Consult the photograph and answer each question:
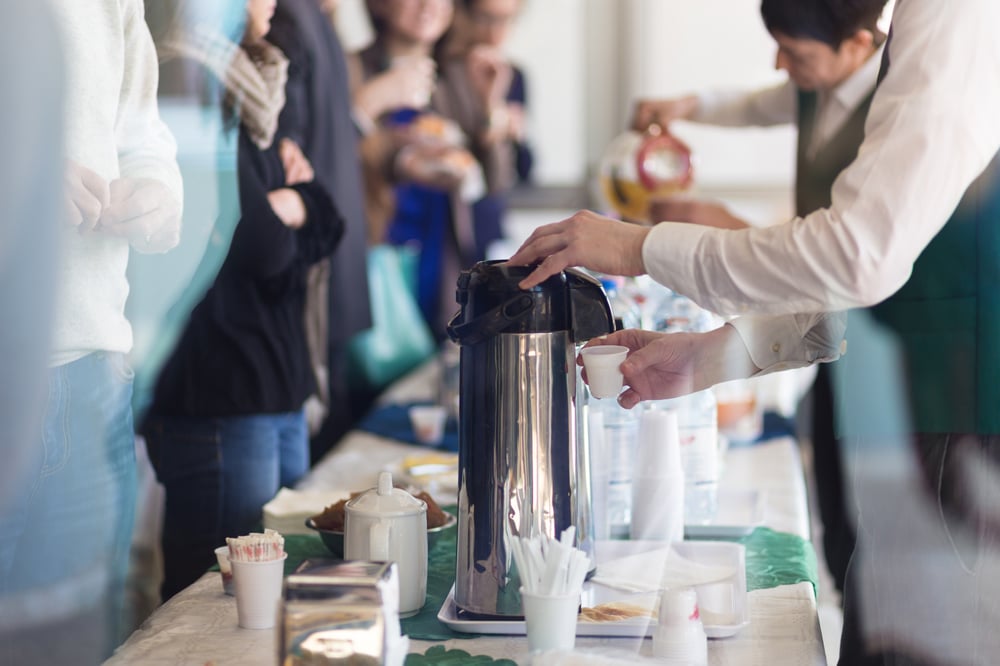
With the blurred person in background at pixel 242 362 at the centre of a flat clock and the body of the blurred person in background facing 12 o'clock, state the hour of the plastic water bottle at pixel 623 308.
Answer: The plastic water bottle is roughly at 1 o'clock from the blurred person in background.

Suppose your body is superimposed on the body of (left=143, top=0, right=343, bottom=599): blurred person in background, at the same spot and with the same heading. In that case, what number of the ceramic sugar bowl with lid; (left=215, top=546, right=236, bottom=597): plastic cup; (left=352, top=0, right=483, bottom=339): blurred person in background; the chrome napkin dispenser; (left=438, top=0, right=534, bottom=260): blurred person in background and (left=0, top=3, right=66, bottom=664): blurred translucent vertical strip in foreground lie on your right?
4

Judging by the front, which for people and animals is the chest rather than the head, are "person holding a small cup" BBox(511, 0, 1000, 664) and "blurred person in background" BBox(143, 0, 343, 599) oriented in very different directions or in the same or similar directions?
very different directions

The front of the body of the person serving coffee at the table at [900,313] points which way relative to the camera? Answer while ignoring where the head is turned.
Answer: to the viewer's left

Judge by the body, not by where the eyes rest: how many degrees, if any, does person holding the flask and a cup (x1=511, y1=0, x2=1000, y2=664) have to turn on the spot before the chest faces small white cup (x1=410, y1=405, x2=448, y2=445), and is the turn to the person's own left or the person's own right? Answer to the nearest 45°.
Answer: approximately 45° to the person's own right

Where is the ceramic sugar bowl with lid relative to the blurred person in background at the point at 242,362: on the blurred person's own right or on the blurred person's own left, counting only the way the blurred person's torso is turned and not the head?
on the blurred person's own right

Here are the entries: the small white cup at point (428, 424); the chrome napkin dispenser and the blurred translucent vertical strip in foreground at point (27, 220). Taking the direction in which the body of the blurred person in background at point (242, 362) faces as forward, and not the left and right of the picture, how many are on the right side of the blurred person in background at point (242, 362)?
2

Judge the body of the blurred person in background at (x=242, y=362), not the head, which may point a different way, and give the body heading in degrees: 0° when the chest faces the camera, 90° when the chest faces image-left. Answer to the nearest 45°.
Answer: approximately 270°

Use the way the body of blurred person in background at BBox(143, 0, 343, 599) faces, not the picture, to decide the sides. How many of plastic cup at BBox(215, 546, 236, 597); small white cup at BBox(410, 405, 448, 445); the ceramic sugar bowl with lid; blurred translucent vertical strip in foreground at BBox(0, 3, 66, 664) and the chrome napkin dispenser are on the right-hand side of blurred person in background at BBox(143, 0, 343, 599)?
4

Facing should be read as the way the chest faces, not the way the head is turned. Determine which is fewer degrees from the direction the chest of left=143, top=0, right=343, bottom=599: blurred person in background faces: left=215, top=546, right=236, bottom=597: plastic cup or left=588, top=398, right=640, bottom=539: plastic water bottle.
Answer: the plastic water bottle

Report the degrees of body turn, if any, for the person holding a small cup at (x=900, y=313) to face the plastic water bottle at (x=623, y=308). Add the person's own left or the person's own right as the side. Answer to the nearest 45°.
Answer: approximately 45° to the person's own right

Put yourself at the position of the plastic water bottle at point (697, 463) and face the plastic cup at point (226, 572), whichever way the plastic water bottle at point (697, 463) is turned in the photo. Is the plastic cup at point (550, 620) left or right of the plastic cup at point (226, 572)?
left
